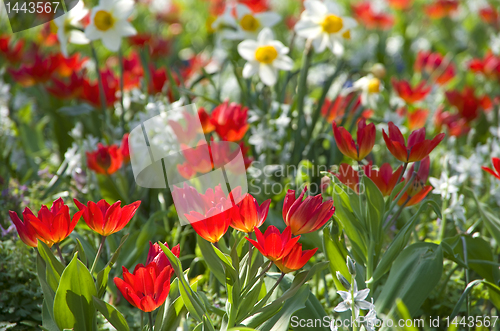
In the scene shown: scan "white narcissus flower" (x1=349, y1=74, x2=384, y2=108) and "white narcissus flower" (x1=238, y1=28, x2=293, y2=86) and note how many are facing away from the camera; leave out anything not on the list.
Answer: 0

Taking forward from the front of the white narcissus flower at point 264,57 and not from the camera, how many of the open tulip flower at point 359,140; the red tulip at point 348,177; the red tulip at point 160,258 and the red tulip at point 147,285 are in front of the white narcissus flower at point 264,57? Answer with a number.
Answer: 4

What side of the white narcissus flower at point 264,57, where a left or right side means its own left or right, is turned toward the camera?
front

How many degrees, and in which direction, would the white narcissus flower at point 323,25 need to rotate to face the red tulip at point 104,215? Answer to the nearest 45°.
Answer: approximately 45° to its right

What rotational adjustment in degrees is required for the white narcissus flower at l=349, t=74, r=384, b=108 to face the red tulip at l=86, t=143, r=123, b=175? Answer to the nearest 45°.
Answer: approximately 90° to its right

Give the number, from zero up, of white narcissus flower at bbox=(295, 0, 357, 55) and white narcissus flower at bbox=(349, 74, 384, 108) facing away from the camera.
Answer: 0

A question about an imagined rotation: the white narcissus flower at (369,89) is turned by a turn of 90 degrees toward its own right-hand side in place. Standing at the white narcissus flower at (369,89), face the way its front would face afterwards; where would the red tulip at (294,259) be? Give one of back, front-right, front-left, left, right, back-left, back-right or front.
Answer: front-left

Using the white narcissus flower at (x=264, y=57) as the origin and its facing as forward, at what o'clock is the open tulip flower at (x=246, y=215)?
The open tulip flower is roughly at 12 o'clock from the white narcissus flower.

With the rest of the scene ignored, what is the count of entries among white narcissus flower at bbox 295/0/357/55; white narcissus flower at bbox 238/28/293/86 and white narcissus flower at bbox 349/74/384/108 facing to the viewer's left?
0

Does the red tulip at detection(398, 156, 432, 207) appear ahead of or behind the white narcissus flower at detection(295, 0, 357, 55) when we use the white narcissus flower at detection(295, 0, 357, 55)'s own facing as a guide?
ahead

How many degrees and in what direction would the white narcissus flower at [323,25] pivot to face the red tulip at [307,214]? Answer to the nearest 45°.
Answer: approximately 45° to its right

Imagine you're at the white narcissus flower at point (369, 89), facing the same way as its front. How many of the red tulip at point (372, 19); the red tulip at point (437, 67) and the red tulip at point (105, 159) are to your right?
1
